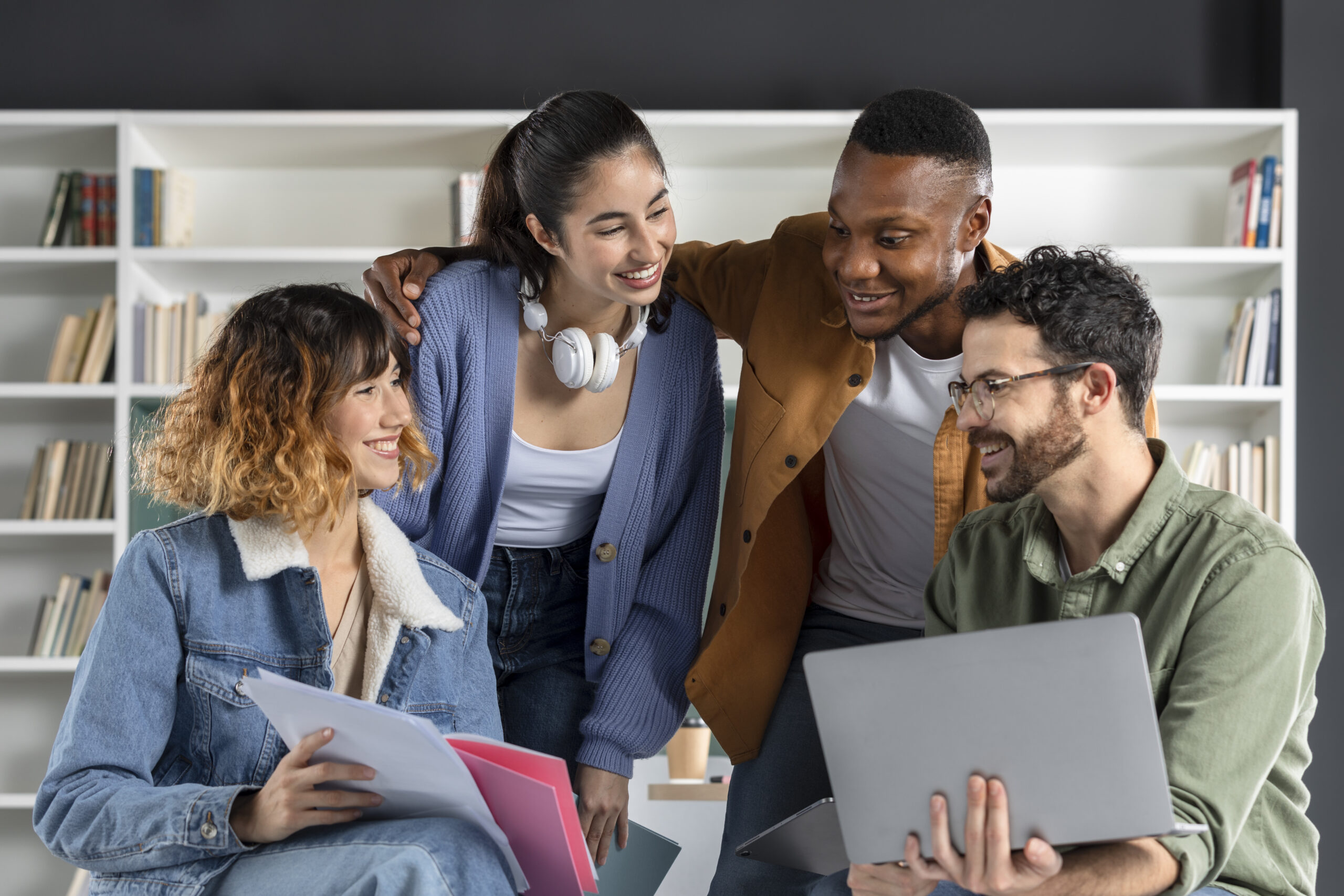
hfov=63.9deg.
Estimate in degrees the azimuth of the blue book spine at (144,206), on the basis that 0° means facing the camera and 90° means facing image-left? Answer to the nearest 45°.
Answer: approximately 0°

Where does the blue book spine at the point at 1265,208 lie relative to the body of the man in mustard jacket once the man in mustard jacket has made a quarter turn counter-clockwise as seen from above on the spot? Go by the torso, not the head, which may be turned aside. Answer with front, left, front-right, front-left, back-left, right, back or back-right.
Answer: front-left

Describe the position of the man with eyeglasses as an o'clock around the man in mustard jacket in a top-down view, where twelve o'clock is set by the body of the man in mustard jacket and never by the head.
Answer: The man with eyeglasses is roughly at 11 o'clock from the man in mustard jacket.

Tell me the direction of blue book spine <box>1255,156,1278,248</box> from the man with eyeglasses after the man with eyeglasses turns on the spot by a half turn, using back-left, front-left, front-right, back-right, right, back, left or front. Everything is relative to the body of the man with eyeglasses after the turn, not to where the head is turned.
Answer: front-left

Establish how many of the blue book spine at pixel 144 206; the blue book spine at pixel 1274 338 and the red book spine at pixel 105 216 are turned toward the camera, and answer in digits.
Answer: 3

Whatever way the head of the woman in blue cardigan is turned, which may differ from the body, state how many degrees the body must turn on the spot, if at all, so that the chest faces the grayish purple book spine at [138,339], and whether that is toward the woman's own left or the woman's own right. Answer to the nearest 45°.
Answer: approximately 135° to the woman's own right

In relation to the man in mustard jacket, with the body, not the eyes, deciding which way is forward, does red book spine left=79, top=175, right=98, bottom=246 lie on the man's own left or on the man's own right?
on the man's own right

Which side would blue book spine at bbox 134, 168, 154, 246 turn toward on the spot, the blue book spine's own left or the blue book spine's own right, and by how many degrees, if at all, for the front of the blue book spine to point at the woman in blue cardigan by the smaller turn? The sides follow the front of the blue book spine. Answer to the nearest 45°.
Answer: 0° — it already faces them

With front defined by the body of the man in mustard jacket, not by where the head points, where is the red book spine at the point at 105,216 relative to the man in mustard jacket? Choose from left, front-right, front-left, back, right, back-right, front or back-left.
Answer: back-right

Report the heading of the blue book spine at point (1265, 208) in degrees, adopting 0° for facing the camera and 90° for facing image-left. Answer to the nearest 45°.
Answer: approximately 0°
